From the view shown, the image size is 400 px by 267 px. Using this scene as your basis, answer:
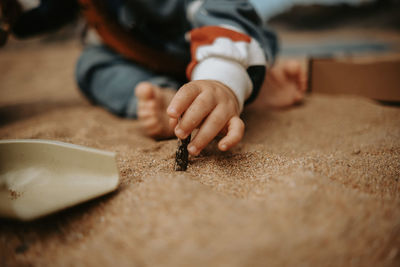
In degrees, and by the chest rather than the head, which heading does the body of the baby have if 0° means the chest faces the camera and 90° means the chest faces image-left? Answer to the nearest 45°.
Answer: approximately 0°

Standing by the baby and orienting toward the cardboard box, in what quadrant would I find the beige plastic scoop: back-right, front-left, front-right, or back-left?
back-right

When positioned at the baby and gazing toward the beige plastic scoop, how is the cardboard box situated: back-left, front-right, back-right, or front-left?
back-left
